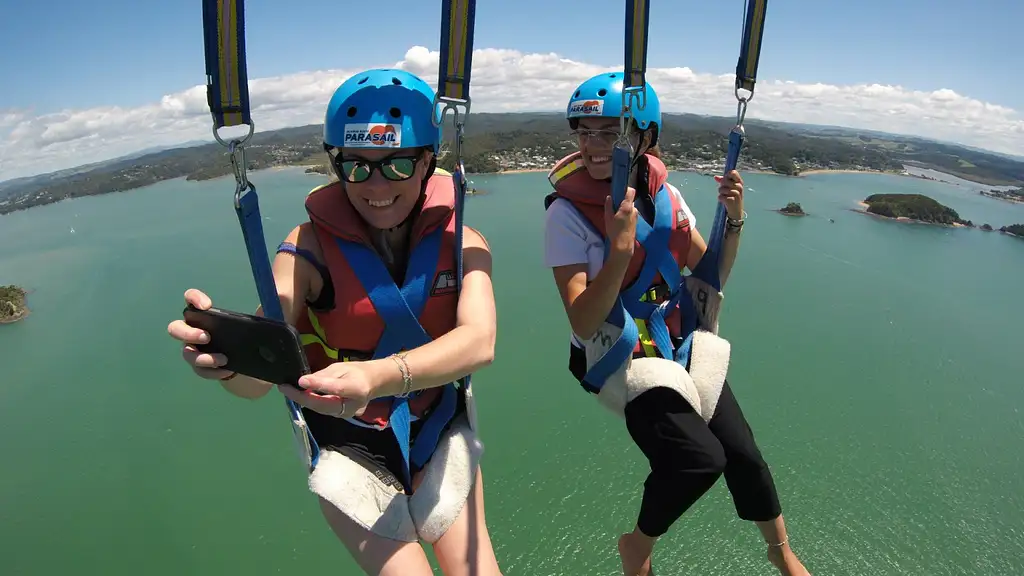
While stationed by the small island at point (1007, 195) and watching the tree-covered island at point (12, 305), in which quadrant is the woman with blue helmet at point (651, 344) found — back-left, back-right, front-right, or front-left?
front-left

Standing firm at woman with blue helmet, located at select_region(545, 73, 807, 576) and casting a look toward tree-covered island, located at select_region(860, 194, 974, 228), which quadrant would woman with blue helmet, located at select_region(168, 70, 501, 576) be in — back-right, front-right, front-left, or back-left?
back-left

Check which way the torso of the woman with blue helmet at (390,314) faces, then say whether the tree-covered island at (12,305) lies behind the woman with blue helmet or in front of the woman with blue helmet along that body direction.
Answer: behind

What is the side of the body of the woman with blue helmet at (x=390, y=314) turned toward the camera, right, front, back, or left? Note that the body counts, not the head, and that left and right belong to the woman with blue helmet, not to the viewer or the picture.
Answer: front

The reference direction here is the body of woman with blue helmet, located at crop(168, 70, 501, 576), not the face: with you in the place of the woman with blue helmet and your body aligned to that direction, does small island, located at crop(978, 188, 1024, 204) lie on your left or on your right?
on your left

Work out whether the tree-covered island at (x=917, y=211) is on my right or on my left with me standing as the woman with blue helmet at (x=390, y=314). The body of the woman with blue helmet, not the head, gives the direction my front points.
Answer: on my left

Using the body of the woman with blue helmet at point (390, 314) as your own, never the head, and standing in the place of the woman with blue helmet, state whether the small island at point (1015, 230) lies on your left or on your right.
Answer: on your left

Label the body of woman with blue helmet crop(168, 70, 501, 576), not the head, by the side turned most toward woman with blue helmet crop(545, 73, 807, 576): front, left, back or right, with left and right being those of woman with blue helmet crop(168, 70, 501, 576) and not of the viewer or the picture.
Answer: left
